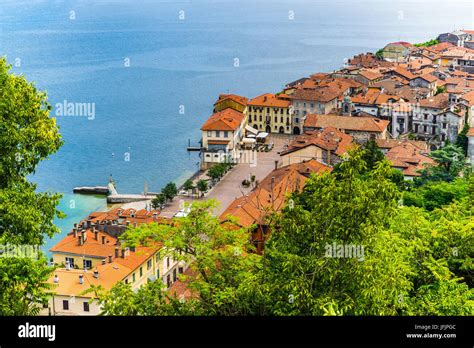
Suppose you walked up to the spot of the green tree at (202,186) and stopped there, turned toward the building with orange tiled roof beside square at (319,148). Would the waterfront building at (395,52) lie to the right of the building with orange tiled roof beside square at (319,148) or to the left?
left

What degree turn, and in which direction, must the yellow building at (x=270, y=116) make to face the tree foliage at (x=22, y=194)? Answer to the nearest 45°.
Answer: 0° — it already faces it

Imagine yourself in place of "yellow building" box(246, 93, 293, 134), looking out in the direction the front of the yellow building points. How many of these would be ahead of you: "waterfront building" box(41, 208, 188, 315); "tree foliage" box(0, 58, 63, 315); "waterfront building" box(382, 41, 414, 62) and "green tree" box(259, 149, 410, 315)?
3

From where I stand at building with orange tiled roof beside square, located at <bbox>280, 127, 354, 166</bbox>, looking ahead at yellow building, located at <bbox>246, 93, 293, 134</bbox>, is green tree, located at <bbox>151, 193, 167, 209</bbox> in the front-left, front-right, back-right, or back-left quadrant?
back-left

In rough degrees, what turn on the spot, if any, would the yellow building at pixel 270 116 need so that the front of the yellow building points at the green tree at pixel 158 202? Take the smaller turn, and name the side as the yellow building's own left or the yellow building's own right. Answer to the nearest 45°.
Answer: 0° — it already faces it

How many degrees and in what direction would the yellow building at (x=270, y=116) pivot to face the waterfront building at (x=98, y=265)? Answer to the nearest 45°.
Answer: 0° — it already faces it
